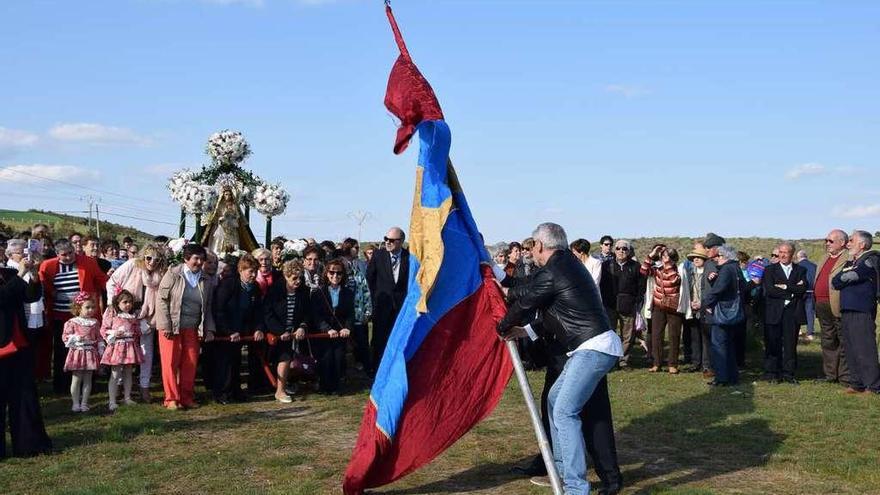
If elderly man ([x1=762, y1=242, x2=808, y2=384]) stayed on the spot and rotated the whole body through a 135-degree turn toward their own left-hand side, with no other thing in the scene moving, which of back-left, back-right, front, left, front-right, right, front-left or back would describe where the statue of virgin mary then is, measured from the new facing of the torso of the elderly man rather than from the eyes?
back-left

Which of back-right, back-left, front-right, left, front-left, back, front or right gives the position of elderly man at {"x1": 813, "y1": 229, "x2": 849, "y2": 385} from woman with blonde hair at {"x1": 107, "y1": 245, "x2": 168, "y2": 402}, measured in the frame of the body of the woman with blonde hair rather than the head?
left

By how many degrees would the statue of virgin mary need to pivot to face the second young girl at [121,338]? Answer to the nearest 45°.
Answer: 0° — it already faces them

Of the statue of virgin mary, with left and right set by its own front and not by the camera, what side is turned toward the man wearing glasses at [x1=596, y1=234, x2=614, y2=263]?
left

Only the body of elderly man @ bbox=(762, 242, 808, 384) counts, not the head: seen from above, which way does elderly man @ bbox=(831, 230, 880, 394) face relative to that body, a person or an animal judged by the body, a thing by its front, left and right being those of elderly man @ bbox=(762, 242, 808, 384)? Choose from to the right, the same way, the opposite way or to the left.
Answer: to the right

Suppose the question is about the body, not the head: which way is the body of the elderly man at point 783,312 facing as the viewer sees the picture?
toward the camera

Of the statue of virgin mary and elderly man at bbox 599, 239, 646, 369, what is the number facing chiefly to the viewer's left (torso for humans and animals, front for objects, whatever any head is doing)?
0

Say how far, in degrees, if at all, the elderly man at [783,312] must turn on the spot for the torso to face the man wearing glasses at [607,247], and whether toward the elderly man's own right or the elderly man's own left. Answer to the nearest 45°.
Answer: approximately 90° to the elderly man's own right

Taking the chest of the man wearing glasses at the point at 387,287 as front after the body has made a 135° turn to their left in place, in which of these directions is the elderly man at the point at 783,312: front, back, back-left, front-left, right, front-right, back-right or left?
front-right

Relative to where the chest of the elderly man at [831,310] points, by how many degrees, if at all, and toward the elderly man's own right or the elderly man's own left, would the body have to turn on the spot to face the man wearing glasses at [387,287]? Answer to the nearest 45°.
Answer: approximately 45° to the elderly man's own right

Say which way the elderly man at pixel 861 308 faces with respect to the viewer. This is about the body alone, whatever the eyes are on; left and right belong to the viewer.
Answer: facing to the left of the viewer

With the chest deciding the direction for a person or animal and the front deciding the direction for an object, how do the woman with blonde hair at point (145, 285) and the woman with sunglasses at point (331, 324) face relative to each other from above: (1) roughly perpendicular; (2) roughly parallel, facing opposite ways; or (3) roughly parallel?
roughly parallel

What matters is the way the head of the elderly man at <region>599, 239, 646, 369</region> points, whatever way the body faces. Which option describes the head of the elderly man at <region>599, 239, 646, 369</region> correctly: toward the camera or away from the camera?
toward the camera

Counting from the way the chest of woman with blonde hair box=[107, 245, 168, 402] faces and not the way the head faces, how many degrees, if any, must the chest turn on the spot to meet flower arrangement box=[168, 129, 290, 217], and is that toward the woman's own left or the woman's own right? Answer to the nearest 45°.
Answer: approximately 180°

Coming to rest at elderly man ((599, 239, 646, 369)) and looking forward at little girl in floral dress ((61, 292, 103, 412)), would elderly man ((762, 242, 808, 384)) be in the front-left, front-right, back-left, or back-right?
back-left

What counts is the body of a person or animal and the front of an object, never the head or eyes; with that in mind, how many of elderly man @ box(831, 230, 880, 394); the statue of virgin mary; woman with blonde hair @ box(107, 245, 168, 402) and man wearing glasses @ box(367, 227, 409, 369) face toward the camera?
3

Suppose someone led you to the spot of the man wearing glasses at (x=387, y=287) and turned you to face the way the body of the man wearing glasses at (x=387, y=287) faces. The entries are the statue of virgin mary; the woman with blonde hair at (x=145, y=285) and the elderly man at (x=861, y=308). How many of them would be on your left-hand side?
1
